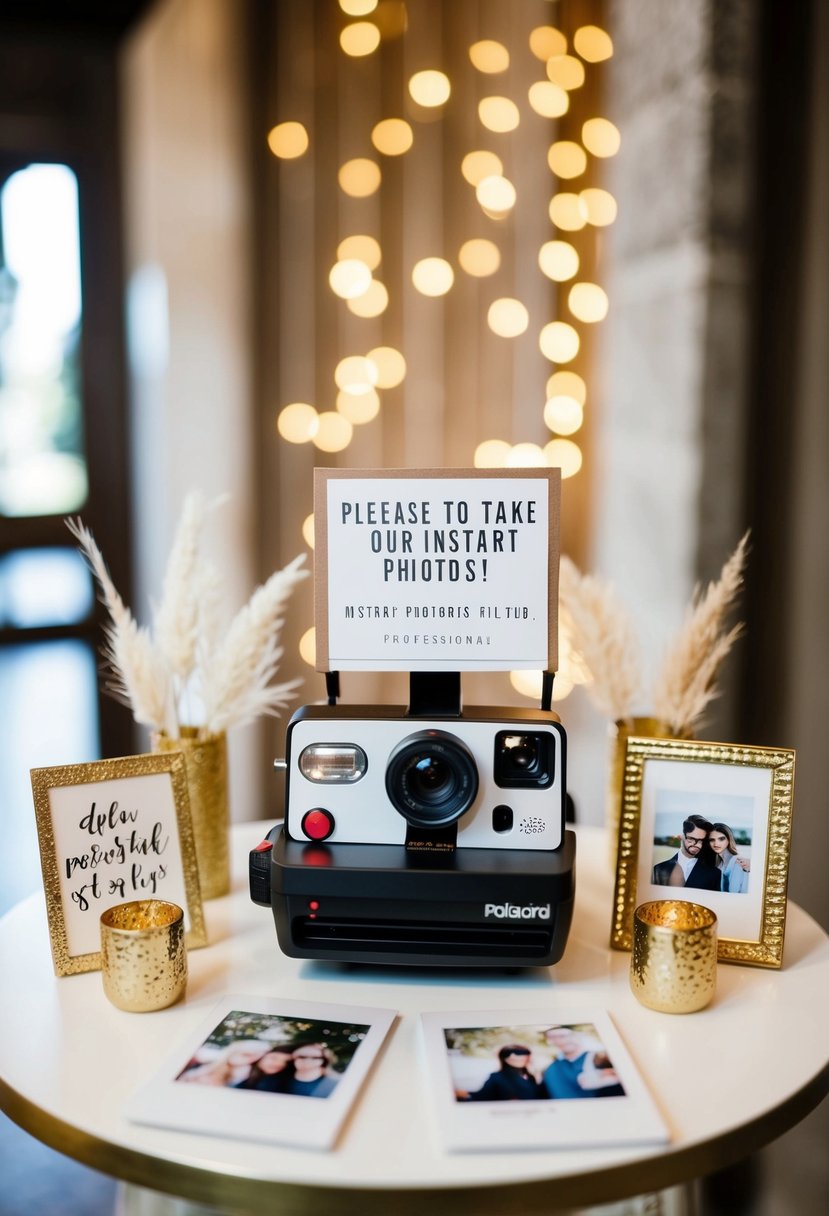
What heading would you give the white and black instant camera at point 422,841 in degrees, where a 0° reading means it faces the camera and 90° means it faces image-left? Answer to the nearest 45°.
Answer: approximately 0°

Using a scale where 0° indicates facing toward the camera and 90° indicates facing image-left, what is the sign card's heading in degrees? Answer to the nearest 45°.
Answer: approximately 0°

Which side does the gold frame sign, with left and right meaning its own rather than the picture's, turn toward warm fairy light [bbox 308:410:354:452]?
back

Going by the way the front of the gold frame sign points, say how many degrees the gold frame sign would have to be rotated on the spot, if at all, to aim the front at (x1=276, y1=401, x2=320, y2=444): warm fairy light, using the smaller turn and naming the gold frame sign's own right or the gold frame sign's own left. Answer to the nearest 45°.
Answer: approximately 180°

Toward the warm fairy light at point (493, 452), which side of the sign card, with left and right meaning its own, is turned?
back

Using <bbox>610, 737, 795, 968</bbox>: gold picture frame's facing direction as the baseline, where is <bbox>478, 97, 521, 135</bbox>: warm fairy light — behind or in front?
behind

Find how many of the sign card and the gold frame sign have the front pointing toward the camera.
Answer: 2

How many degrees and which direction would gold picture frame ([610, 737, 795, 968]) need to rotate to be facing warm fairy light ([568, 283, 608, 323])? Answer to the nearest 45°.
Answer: approximately 180°

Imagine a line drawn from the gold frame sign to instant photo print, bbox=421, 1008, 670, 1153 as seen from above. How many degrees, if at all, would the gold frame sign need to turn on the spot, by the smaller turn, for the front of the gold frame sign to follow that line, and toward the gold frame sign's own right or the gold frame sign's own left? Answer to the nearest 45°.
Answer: approximately 45° to the gold frame sign's own left
